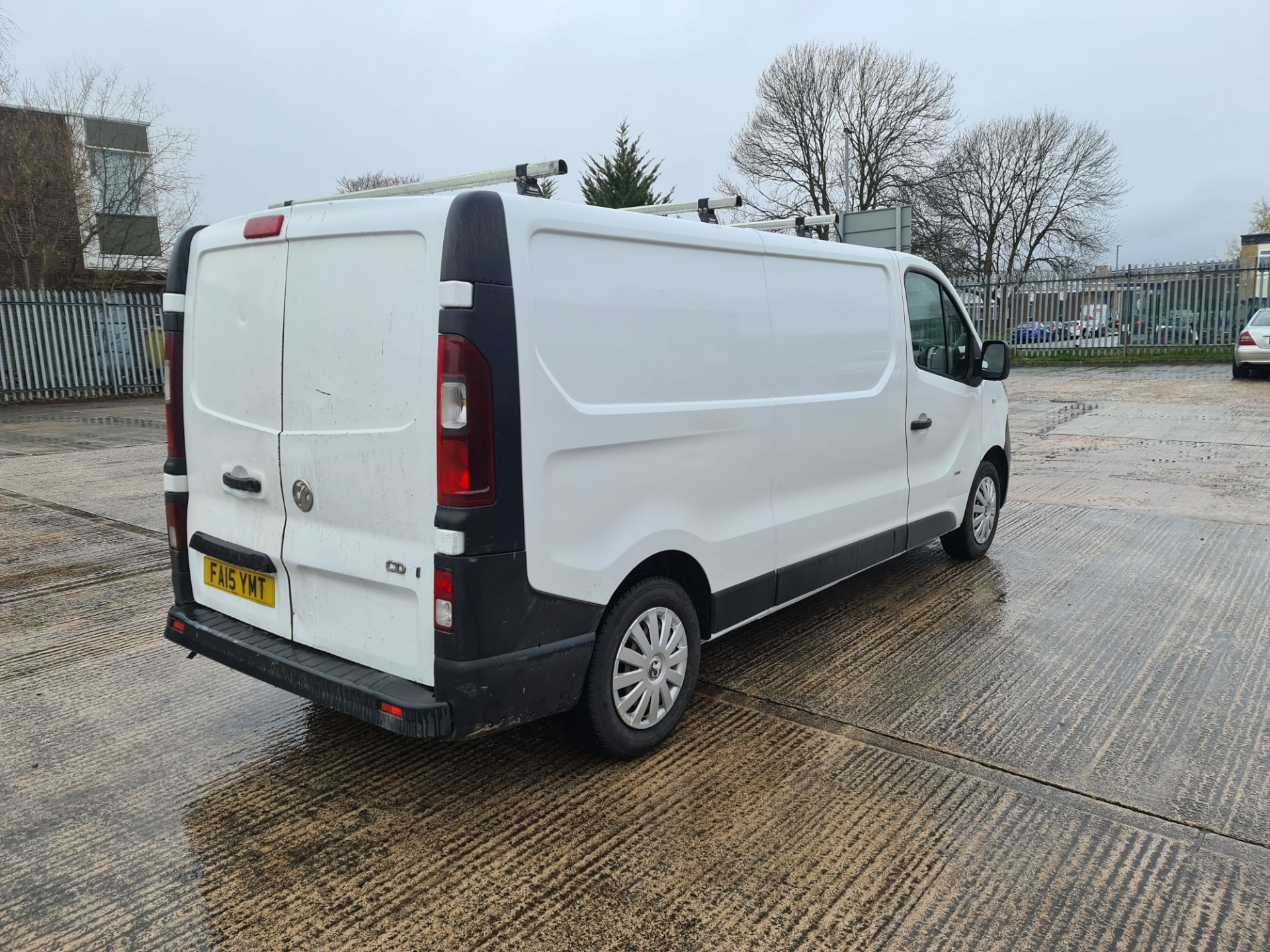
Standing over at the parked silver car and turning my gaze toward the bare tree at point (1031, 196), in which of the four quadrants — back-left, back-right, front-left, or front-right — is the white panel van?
back-left

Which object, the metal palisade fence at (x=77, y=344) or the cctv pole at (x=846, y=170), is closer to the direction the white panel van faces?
the cctv pole

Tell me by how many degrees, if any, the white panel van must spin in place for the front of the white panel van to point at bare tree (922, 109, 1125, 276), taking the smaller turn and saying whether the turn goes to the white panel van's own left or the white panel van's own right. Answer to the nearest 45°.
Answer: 0° — it already faces it

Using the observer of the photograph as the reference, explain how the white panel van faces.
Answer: facing away from the viewer and to the right of the viewer

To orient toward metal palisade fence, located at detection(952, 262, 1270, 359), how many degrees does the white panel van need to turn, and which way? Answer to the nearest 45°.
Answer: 0° — it already faces it

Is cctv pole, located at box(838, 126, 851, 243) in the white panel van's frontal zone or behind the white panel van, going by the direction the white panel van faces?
frontal zone

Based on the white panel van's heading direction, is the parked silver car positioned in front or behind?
in front

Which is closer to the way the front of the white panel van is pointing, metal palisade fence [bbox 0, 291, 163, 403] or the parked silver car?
the parked silver car

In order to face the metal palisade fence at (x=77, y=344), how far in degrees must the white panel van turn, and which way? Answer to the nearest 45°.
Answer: approximately 90° to its left
